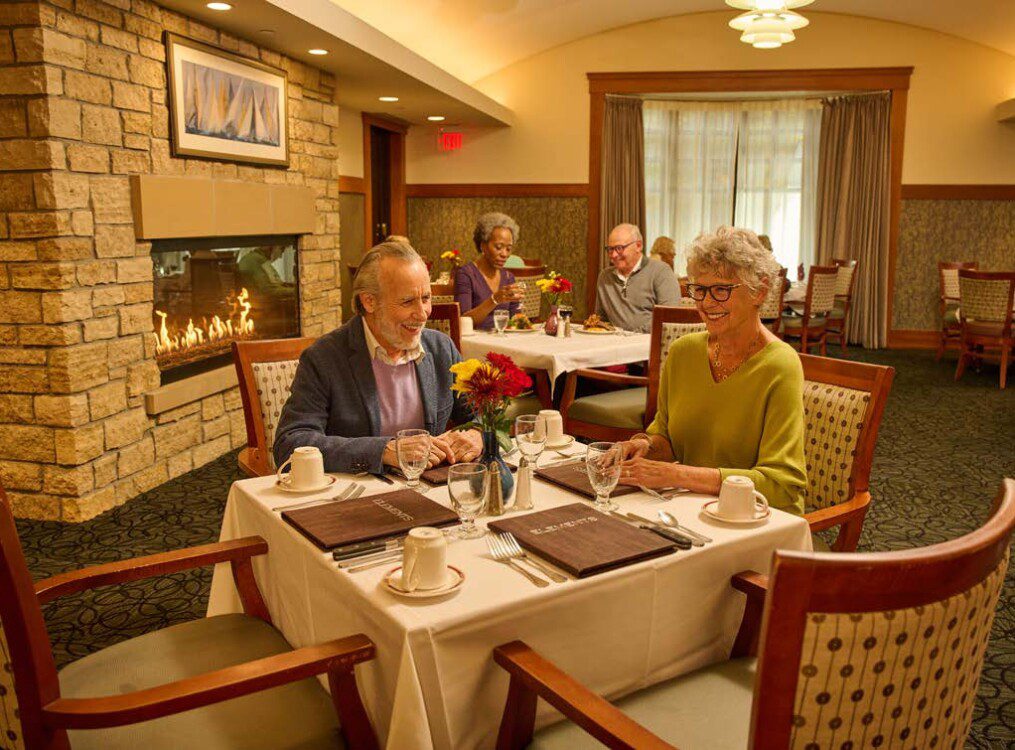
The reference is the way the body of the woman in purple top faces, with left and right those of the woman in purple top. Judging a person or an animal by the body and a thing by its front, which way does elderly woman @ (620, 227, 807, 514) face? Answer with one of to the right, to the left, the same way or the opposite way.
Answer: to the right

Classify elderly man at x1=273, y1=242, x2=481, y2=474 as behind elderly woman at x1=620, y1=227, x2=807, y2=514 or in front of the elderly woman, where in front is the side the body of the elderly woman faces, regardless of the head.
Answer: in front

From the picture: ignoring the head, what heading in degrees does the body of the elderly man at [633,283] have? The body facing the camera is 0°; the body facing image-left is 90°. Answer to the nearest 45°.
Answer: approximately 45°

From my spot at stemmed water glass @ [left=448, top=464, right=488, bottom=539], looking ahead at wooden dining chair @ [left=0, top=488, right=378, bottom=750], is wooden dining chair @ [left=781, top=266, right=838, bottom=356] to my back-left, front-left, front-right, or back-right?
back-right

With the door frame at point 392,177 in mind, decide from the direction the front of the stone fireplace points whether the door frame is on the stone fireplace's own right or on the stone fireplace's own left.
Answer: on the stone fireplace's own left

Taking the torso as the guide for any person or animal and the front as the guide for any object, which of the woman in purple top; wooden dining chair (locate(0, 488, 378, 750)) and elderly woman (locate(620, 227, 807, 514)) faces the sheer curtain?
the wooden dining chair

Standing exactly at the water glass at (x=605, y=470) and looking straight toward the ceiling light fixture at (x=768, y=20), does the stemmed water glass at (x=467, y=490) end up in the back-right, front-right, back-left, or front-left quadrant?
back-left

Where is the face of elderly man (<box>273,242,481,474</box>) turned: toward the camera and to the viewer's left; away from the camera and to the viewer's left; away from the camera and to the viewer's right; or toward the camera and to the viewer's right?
toward the camera and to the viewer's right

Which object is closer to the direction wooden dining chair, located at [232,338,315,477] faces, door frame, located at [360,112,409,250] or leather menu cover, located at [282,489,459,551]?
the leather menu cover

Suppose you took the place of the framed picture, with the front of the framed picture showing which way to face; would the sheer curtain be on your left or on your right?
on your left

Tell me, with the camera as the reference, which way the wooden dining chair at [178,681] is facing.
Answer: facing away from the viewer and to the right of the viewer

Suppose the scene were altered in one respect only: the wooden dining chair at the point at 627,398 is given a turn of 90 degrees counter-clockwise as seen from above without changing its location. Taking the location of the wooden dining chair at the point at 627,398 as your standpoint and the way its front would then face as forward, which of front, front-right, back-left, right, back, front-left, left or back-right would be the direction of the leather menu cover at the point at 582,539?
front-left

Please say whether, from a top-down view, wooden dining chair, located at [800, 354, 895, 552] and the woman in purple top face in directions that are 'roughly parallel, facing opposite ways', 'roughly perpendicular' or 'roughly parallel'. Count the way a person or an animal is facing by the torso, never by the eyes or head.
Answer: roughly perpendicular

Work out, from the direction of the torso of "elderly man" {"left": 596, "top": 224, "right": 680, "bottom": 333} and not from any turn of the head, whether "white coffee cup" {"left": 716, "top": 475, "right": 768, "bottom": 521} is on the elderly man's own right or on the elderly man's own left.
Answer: on the elderly man's own left

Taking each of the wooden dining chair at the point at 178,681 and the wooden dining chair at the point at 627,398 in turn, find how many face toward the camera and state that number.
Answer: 0

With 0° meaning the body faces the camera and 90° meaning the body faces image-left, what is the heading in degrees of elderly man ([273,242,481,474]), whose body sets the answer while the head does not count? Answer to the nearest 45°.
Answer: approximately 315°

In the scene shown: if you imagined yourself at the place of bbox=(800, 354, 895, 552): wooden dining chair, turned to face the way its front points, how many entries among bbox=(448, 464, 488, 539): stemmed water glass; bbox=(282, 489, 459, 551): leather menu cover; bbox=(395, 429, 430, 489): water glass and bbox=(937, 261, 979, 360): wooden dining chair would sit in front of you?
3
